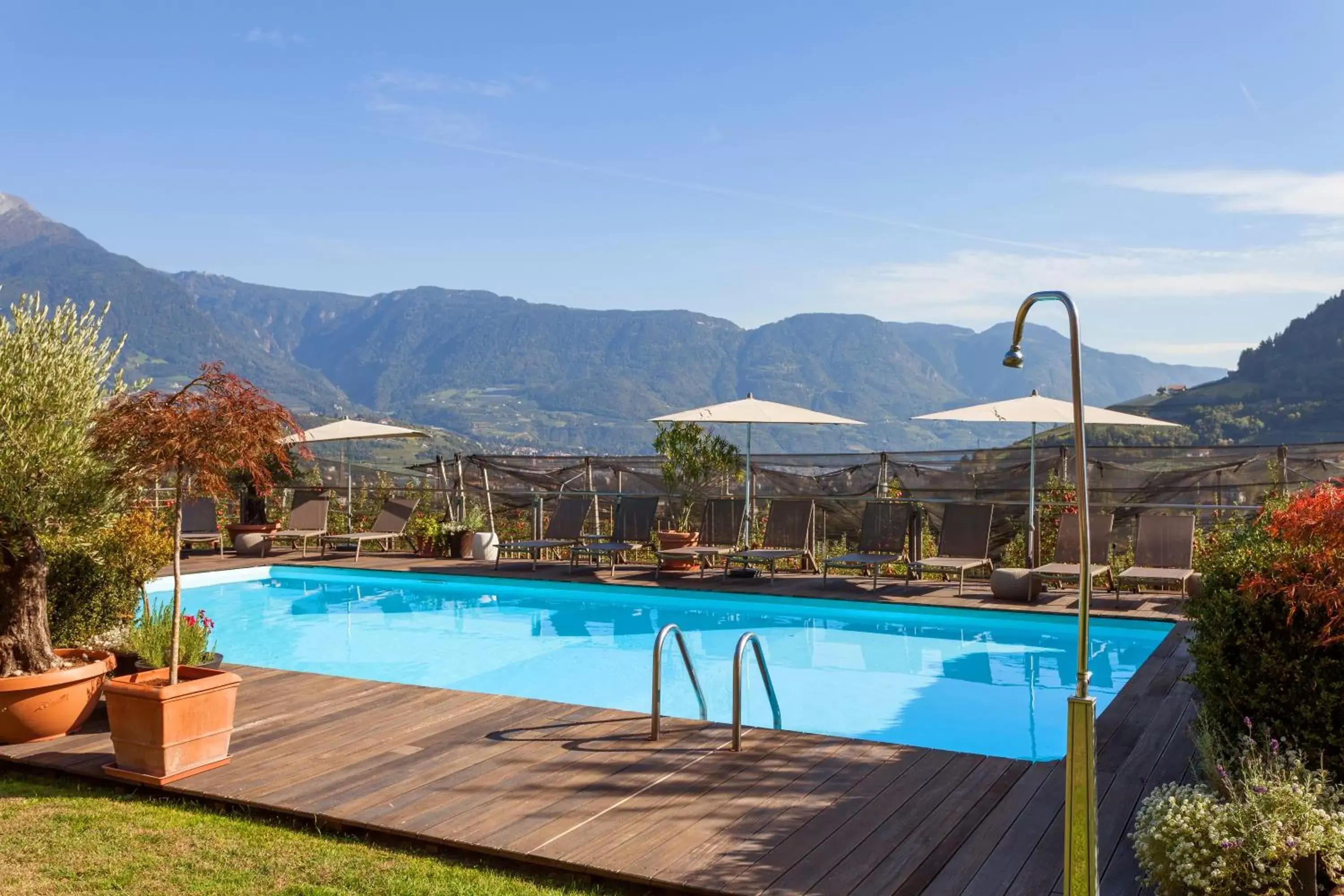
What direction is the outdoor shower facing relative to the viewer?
to the viewer's left

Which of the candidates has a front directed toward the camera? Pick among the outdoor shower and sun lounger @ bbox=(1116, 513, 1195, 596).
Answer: the sun lounger

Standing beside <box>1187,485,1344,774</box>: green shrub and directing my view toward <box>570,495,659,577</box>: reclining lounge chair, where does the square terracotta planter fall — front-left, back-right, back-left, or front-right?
front-left

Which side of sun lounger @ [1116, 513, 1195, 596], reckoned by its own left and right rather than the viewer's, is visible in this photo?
front

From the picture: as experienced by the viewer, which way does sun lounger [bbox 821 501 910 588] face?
facing the viewer and to the left of the viewer

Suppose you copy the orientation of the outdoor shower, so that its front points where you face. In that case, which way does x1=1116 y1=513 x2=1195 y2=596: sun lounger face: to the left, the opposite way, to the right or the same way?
to the left

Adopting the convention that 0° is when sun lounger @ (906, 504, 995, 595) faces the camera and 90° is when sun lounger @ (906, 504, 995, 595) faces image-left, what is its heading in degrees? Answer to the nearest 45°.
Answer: approximately 45°

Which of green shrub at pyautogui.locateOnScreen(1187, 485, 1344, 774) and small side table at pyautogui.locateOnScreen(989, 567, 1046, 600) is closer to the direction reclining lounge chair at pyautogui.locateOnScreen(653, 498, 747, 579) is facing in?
the green shrub
